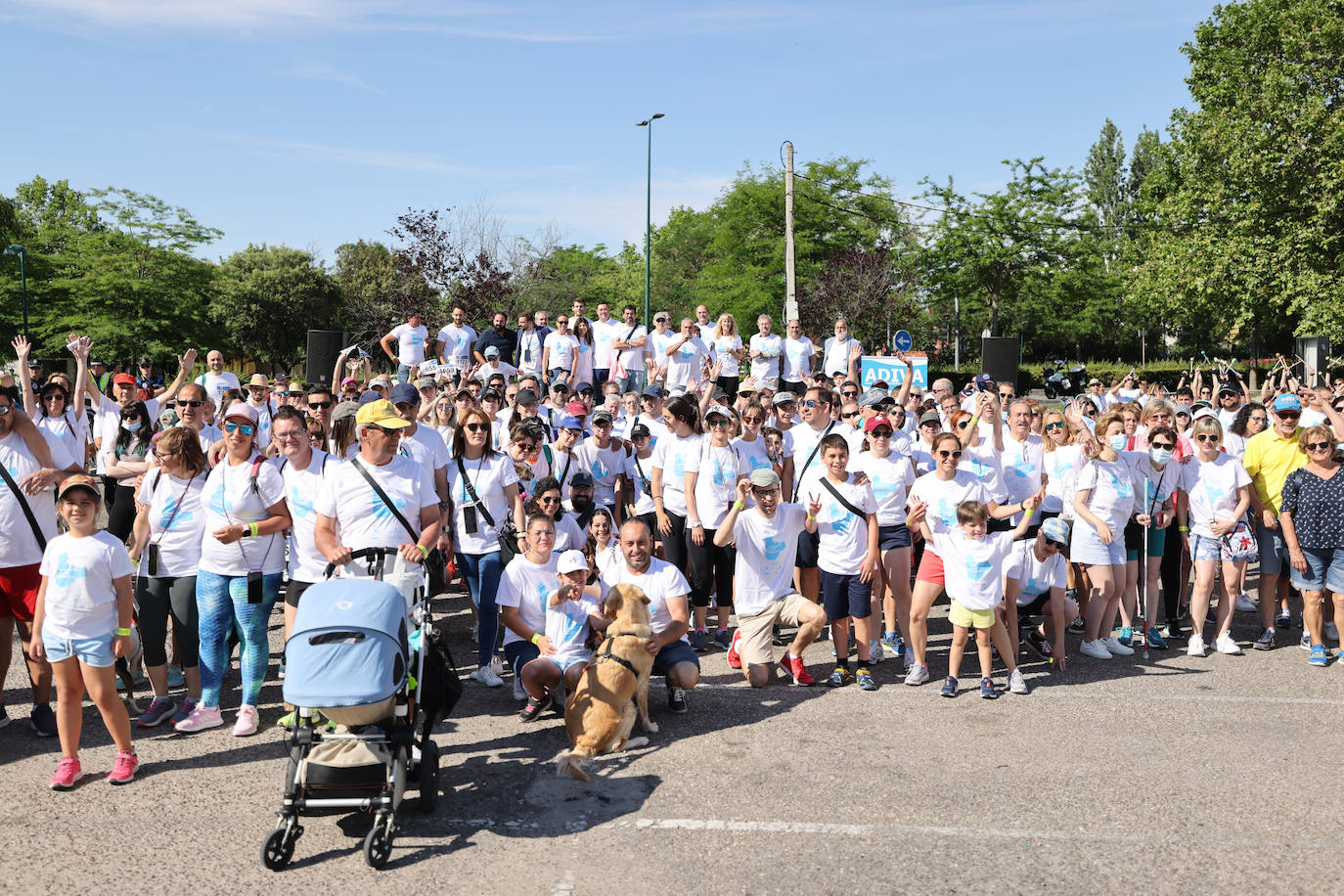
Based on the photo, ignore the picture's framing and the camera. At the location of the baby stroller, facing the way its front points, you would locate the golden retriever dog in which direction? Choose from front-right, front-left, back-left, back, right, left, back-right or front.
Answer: back-left

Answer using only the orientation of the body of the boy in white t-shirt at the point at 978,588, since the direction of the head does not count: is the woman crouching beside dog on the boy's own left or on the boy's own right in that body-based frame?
on the boy's own right

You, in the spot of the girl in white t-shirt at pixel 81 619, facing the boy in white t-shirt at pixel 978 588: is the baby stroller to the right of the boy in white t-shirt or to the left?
right

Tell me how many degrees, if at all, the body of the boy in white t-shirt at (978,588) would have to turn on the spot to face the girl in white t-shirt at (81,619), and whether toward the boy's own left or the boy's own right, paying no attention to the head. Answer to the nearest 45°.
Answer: approximately 45° to the boy's own right

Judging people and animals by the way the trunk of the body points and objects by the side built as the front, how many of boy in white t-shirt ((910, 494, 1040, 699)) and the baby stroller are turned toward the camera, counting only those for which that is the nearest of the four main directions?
2
